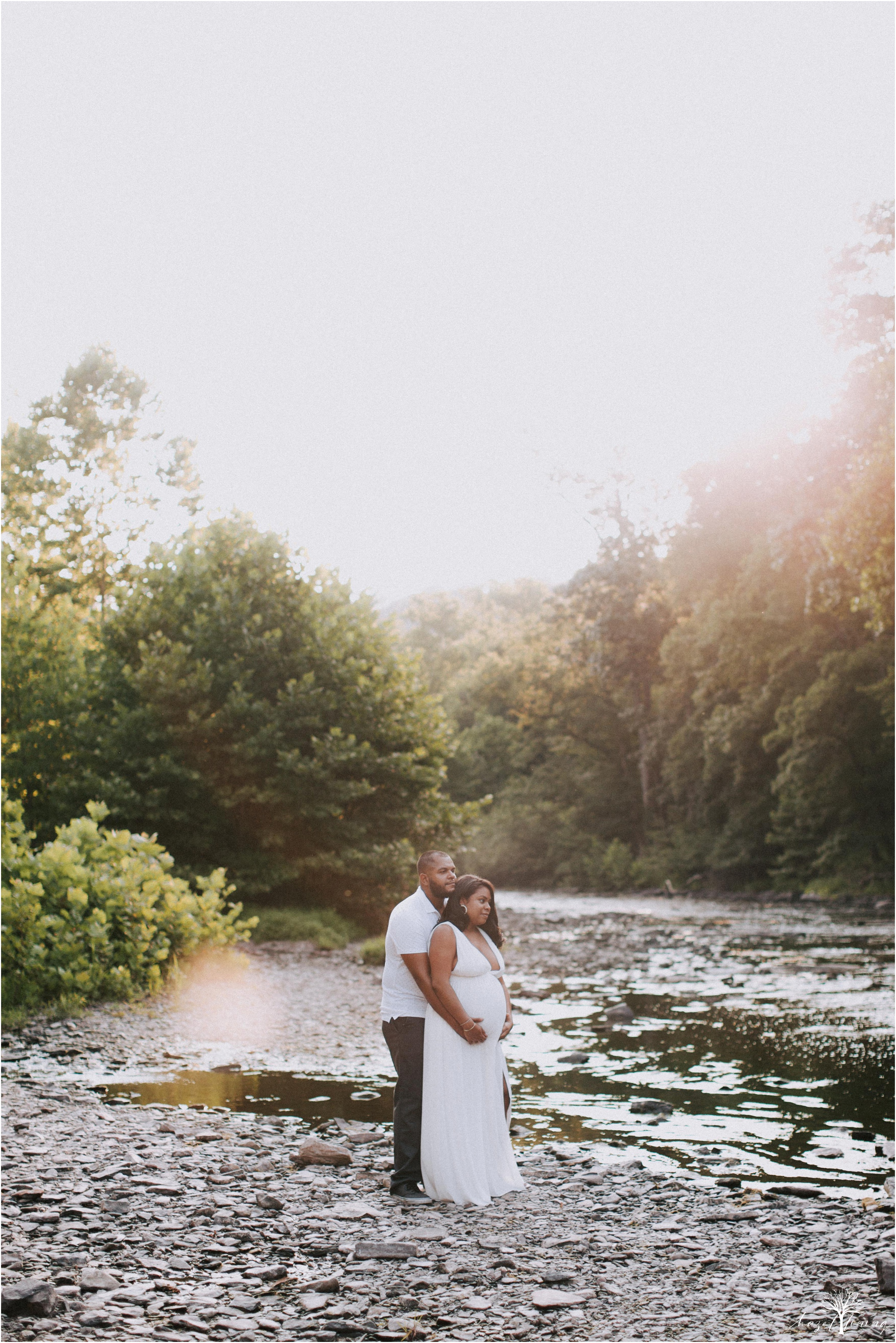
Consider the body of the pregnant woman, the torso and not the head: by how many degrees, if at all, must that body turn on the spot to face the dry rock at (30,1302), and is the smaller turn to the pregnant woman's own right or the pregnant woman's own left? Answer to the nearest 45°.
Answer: approximately 90° to the pregnant woman's own right

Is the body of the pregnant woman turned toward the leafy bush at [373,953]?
no

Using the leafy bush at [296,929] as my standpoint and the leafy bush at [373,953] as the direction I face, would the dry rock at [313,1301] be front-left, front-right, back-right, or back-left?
front-right

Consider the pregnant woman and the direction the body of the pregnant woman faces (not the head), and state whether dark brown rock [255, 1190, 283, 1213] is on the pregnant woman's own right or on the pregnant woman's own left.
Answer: on the pregnant woman's own right

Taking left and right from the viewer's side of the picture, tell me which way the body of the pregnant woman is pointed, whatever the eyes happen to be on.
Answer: facing the viewer and to the right of the viewer

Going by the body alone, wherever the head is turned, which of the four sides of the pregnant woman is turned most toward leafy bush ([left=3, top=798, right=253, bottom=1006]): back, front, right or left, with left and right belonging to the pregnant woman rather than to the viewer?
back

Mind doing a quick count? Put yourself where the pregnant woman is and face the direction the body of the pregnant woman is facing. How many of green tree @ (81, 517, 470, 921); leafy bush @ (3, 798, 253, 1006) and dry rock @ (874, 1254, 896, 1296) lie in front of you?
1

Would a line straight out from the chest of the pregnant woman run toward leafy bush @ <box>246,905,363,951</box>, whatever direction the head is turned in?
no

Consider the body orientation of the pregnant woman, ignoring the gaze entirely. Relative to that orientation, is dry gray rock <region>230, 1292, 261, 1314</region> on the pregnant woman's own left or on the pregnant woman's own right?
on the pregnant woman's own right

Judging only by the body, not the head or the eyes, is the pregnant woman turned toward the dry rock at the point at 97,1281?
no
